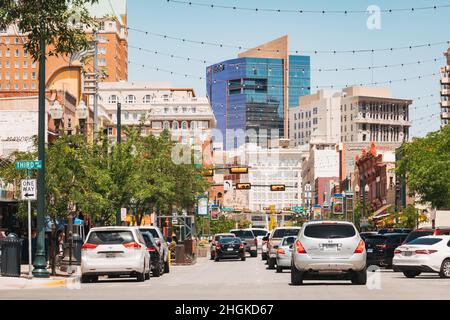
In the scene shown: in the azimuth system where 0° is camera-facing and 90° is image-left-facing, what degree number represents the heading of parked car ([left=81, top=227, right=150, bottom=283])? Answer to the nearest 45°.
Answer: approximately 180°

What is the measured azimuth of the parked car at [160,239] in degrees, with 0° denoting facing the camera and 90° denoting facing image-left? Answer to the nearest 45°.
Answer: approximately 180°

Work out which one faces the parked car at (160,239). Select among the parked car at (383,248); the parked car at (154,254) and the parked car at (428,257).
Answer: the parked car at (154,254)

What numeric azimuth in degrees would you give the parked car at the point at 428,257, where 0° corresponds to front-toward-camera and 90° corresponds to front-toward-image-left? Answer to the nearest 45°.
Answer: approximately 225°

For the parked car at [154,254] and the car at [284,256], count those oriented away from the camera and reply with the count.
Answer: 2

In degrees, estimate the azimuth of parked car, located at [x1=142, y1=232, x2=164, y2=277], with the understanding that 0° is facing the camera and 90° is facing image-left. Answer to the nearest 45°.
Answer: approximately 180°

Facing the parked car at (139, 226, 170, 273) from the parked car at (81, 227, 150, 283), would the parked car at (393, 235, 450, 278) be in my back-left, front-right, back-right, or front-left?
front-right

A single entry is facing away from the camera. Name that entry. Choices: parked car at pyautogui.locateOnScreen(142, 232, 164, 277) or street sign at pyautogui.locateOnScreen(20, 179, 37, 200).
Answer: the parked car

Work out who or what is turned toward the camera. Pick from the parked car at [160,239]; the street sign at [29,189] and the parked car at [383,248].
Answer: the street sign

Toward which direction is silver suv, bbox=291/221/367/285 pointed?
away from the camera
